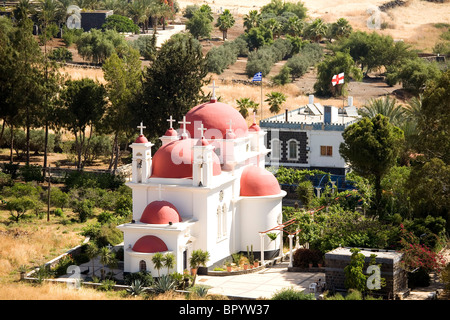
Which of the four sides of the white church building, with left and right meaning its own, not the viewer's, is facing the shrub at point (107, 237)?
right

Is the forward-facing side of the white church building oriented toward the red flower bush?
no

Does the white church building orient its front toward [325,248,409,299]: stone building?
no

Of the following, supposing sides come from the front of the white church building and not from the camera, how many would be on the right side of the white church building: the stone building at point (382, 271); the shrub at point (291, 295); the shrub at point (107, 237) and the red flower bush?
1

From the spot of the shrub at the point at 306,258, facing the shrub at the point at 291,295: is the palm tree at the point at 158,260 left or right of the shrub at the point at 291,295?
right

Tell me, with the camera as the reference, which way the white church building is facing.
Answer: facing the viewer and to the left of the viewer

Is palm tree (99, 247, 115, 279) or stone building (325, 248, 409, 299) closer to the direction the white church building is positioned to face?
the palm tree

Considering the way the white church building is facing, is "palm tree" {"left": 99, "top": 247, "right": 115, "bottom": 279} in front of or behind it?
in front

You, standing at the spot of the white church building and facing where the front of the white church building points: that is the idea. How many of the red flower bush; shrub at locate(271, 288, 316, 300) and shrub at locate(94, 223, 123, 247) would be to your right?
1

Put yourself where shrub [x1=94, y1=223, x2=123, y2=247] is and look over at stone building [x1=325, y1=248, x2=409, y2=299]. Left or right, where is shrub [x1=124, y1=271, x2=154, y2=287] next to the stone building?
right

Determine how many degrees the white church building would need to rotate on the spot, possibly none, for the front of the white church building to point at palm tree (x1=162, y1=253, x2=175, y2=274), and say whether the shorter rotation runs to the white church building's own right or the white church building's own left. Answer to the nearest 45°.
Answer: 0° — it already faces it

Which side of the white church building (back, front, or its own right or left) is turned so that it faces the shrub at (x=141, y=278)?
front

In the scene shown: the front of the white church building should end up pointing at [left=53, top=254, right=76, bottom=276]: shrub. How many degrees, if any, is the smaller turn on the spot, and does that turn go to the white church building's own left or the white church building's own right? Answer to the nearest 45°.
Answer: approximately 45° to the white church building's own right

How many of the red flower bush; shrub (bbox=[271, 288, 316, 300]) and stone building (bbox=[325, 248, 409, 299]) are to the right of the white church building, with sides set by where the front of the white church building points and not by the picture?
0

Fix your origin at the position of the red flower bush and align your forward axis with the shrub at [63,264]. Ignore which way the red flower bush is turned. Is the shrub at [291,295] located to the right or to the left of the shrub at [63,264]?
left
